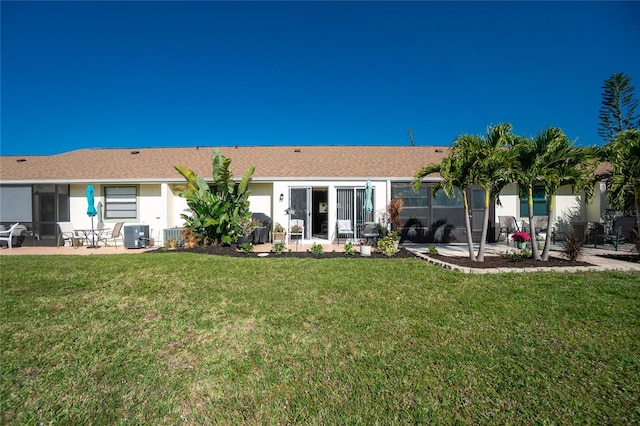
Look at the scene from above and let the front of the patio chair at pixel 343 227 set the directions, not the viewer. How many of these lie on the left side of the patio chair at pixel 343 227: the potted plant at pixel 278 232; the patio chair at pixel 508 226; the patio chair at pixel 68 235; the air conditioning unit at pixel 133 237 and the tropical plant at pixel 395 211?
2

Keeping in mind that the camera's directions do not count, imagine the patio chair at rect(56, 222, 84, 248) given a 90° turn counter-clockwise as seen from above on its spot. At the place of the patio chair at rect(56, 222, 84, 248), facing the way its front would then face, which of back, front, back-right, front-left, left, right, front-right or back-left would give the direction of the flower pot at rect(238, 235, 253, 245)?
right

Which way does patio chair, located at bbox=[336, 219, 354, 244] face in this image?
toward the camera

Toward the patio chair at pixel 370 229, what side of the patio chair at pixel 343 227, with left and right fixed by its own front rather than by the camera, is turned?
left

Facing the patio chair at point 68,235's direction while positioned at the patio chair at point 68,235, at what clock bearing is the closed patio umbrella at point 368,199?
The closed patio umbrella is roughly at 12 o'clock from the patio chair.

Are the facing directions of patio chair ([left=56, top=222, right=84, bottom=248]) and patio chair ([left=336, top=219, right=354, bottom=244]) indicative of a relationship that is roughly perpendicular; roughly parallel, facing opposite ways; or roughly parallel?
roughly perpendicular

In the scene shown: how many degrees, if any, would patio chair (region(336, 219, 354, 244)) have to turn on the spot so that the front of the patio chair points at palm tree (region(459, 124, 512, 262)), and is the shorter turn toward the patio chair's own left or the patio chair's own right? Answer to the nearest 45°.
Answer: approximately 45° to the patio chair's own left

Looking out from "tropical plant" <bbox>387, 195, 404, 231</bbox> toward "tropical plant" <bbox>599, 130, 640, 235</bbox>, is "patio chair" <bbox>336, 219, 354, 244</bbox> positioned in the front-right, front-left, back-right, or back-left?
back-right

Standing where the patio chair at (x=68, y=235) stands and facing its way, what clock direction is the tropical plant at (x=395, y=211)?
The tropical plant is roughly at 12 o'clock from the patio chair.

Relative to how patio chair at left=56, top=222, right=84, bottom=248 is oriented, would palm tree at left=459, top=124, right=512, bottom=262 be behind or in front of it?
in front

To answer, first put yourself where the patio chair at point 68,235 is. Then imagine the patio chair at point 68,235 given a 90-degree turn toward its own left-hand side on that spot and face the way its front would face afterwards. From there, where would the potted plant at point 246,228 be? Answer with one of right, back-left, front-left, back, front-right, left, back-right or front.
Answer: right

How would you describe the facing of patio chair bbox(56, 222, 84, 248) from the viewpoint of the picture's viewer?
facing the viewer and to the right of the viewer

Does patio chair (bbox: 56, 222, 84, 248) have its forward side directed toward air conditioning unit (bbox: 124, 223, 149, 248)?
yes

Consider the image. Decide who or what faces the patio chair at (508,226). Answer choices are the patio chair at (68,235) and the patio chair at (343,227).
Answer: the patio chair at (68,235)

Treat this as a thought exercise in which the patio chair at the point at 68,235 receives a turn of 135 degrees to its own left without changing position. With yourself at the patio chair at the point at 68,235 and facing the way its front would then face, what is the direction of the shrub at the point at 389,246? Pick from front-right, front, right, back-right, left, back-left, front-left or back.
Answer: back-right

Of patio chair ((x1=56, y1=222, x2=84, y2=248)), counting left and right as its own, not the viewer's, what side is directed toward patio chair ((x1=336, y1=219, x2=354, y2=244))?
front

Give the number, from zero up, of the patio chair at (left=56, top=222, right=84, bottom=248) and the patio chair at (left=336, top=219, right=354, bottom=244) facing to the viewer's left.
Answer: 0

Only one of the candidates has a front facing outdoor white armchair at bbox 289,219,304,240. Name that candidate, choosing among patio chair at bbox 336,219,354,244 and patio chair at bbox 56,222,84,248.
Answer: patio chair at bbox 56,222,84,248

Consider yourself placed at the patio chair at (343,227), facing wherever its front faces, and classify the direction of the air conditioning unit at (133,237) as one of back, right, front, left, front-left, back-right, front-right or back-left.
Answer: right
